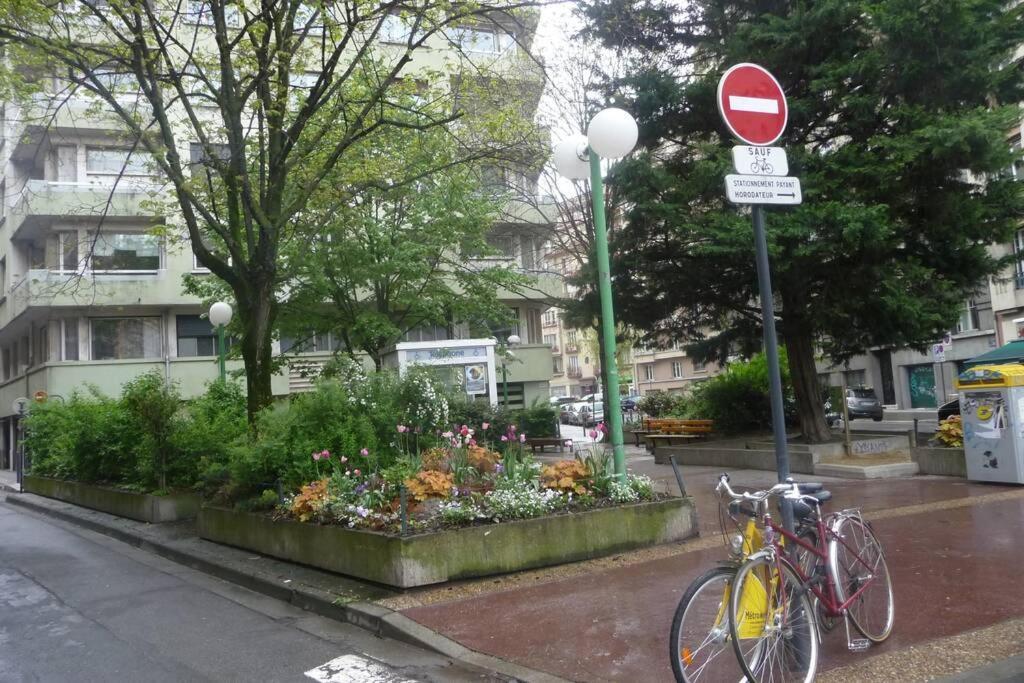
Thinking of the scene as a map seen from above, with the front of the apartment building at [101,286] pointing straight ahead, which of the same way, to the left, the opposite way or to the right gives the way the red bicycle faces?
to the right

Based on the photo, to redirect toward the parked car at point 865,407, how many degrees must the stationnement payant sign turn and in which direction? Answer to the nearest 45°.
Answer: approximately 180°

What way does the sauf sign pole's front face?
toward the camera

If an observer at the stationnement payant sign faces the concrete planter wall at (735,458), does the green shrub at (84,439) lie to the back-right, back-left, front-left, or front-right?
front-left

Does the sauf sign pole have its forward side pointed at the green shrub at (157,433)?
no

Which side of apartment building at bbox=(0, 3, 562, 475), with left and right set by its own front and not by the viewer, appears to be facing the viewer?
front

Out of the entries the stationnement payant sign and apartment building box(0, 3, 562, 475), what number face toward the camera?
2

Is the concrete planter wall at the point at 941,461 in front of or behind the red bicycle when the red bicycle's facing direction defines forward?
behind

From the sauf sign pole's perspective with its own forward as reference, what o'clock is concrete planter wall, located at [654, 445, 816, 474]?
The concrete planter wall is roughly at 6 o'clock from the sauf sign pole.

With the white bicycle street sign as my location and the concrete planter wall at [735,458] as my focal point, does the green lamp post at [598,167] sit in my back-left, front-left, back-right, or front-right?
front-left

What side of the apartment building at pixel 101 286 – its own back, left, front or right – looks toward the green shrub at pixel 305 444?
front

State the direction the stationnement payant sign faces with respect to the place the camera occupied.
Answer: facing the viewer

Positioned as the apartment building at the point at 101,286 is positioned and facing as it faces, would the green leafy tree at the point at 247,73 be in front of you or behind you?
in front

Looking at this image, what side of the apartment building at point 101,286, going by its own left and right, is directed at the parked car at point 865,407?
left

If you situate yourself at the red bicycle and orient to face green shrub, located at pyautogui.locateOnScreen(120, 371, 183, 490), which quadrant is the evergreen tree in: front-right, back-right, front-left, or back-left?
front-right

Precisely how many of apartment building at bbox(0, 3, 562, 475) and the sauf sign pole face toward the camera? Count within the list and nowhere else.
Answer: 2

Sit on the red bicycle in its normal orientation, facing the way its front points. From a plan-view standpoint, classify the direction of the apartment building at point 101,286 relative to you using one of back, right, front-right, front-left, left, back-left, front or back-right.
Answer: right

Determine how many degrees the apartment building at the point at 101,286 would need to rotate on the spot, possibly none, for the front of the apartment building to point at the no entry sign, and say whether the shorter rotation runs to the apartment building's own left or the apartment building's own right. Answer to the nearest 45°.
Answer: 0° — it already faces it
